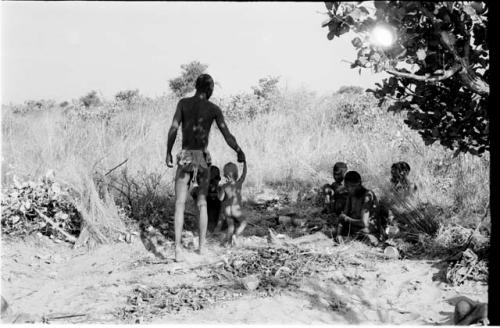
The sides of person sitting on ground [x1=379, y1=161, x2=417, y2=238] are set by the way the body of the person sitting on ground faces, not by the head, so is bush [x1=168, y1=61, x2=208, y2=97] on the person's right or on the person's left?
on the person's right

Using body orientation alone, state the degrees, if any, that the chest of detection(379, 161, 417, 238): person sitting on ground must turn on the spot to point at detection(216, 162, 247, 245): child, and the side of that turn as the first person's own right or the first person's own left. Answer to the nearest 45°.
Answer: approximately 45° to the first person's own right

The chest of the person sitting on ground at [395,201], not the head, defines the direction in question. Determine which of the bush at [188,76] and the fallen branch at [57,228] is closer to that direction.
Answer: the fallen branch

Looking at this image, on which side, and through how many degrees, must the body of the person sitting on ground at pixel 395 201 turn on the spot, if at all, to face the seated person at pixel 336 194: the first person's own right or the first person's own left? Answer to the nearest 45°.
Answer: approximately 90° to the first person's own right

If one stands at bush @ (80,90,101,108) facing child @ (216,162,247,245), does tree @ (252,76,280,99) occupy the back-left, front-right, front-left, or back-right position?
front-left

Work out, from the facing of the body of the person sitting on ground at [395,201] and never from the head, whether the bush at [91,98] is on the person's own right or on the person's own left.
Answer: on the person's own right

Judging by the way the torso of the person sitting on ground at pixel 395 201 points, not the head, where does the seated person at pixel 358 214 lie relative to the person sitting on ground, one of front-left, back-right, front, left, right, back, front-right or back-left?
front

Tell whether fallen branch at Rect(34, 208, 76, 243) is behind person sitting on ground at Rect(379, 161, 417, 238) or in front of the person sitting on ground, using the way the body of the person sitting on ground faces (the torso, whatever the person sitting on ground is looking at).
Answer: in front

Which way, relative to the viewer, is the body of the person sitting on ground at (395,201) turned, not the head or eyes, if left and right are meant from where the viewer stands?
facing the viewer and to the left of the viewer
